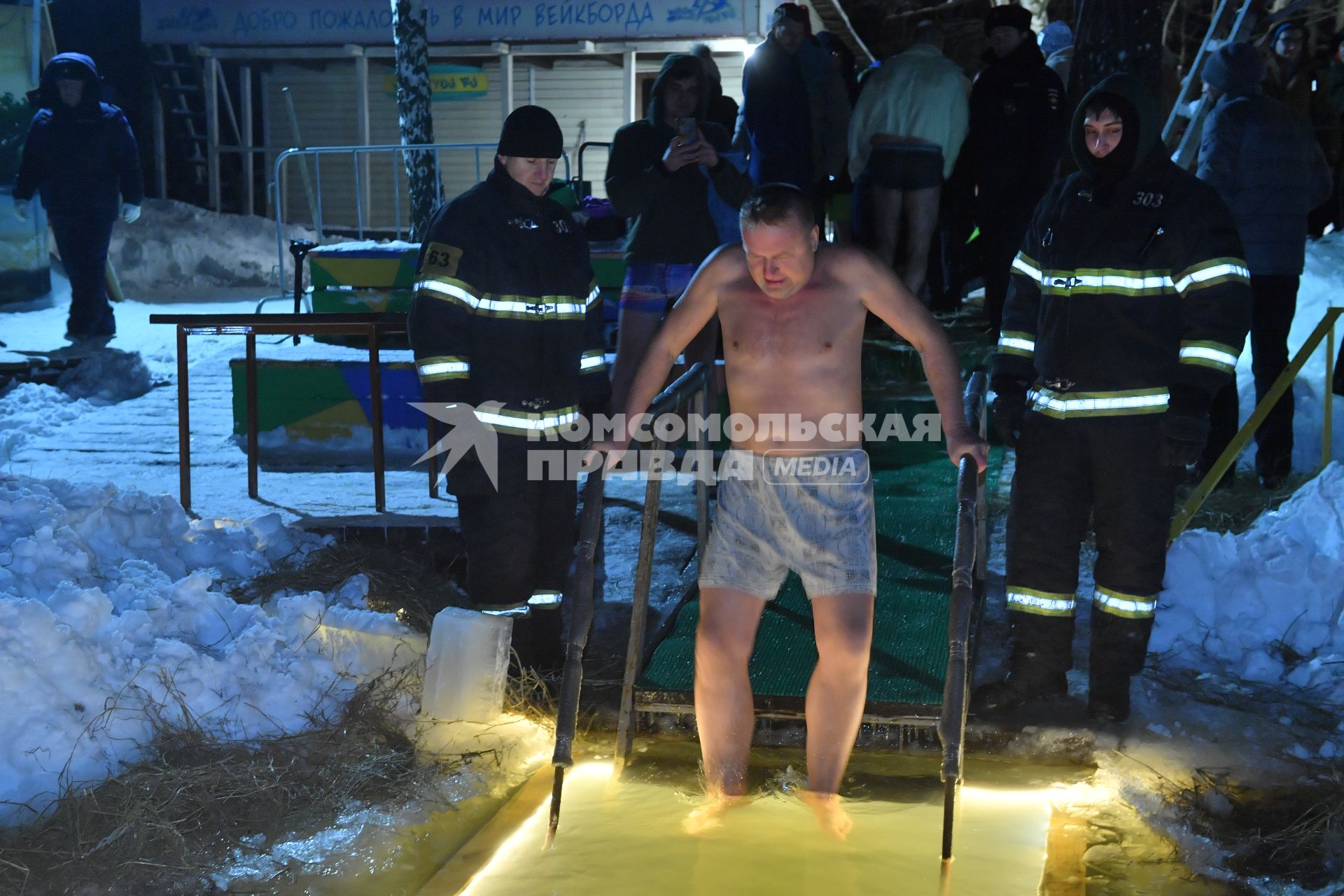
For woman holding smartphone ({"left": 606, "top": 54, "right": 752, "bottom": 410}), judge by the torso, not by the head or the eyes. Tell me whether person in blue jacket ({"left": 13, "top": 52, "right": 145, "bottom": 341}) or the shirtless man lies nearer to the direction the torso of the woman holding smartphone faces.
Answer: the shirtless man

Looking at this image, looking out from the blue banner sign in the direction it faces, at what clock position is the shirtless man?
The shirtless man is roughly at 12 o'clock from the blue banner sign.

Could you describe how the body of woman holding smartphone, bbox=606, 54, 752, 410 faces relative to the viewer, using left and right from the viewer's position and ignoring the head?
facing the viewer

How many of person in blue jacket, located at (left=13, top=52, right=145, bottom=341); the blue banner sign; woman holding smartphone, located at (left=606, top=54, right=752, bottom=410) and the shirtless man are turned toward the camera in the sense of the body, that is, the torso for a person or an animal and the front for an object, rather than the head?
4

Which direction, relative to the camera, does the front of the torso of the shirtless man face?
toward the camera

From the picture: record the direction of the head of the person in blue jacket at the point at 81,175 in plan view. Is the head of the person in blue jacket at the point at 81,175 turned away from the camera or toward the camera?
toward the camera

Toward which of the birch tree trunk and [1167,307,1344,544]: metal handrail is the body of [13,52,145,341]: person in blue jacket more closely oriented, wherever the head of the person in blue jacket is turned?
the metal handrail

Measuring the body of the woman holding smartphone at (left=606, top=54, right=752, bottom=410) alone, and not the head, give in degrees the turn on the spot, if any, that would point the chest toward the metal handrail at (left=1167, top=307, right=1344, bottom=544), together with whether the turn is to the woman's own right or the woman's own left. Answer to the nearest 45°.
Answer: approximately 90° to the woman's own left

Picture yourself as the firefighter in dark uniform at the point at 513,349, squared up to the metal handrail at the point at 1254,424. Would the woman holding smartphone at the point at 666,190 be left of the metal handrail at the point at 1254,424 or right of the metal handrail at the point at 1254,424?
left

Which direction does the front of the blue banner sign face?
toward the camera

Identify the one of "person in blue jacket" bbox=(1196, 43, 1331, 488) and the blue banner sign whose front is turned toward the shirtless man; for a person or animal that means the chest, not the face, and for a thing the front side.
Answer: the blue banner sign

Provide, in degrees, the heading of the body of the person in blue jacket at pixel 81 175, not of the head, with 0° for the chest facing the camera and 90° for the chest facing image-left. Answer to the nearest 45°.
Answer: approximately 0°
